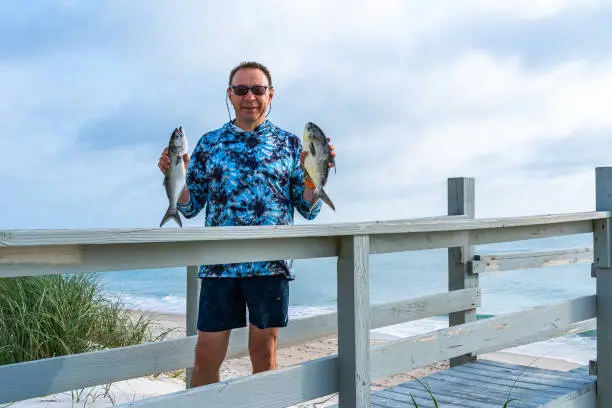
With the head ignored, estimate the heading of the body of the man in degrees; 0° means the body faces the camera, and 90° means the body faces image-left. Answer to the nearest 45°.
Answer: approximately 0°
